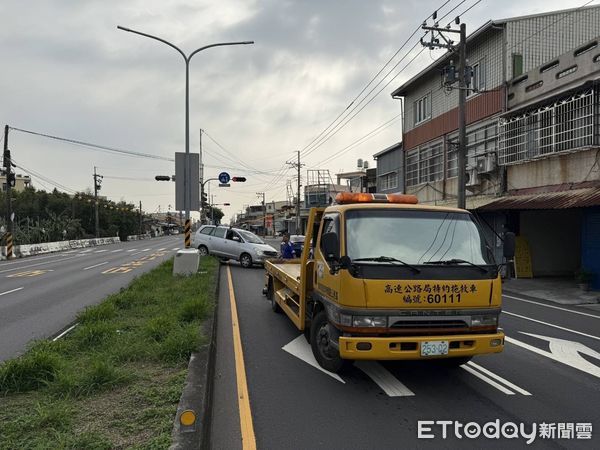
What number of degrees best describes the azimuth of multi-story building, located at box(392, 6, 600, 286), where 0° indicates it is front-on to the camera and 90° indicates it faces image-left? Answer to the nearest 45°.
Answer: approximately 45°

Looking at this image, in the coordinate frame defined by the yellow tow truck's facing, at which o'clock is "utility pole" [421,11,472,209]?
The utility pole is roughly at 8 o'clock from the yellow tow truck.

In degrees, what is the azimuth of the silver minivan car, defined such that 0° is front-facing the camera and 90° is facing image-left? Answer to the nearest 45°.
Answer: approximately 315°

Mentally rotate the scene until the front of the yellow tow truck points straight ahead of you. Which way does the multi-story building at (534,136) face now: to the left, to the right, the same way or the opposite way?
to the right

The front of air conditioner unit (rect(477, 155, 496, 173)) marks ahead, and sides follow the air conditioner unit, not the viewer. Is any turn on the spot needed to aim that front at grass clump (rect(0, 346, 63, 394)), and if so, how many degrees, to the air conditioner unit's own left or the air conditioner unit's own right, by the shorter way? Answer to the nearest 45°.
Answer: approximately 45° to the air conditioner unit's own left

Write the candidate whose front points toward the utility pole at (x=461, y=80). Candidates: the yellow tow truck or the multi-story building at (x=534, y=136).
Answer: the multi-story building

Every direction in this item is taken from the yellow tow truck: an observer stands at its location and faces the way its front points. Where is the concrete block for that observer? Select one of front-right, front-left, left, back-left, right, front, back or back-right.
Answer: back

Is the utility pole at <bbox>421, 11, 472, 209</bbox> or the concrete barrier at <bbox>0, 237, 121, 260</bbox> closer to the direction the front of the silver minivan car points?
the utility pole

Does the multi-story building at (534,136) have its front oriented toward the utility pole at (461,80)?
yes

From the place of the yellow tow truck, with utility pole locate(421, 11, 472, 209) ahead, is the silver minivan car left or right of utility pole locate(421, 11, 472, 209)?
left

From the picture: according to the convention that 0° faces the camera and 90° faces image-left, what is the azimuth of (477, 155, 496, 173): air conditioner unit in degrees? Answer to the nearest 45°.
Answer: approximately 45°

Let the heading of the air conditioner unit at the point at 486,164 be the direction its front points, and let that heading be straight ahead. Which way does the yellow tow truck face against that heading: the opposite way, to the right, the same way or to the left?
to the left

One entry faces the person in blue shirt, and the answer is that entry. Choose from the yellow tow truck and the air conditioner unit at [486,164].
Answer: the air conditioner unit

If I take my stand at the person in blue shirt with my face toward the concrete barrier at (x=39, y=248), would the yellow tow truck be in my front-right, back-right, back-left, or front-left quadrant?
back-left
